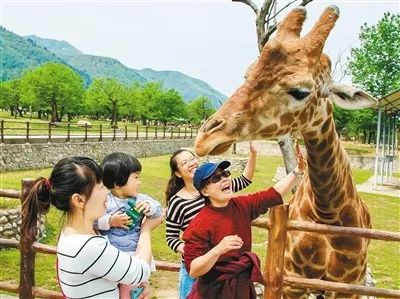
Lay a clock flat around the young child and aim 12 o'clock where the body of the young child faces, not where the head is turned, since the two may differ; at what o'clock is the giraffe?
The giraffe is roughly at 10 o'clock from the young child.

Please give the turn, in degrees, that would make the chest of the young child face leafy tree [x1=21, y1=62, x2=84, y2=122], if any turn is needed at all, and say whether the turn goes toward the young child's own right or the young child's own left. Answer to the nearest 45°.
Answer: approximately 135° to the young child's own left

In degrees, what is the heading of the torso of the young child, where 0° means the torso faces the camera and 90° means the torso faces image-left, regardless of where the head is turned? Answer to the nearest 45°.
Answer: approximately 315°

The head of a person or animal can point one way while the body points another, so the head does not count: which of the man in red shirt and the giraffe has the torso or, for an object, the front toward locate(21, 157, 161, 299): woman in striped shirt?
the giraffe

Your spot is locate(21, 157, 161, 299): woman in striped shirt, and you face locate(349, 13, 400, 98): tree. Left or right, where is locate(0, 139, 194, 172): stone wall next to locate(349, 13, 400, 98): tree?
left

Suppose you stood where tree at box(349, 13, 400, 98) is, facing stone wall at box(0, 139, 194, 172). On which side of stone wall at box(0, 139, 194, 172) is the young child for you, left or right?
left

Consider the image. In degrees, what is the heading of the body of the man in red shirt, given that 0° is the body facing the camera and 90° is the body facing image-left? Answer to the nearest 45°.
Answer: approximately 315°

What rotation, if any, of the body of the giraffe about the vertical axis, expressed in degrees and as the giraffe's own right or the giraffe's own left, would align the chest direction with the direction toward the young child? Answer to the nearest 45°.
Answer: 0° — it already faces them

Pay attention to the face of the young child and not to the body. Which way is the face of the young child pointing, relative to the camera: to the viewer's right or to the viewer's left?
to the viewer's right

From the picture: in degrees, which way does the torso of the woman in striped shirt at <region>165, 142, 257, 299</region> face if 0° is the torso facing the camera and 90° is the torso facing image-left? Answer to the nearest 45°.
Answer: approximately 315°

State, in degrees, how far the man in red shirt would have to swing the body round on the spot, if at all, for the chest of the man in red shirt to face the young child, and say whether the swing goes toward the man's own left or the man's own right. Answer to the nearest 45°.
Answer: approximately 135° to the man's own right

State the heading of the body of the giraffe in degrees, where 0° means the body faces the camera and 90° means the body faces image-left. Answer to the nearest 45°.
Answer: approximately 45°

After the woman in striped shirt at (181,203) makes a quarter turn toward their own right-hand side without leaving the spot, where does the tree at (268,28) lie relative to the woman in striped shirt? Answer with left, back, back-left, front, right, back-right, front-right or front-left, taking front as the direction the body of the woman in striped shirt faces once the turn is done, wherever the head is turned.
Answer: back-right

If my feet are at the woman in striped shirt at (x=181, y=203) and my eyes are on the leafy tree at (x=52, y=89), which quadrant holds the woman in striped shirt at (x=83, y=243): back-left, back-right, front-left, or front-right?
back-left
